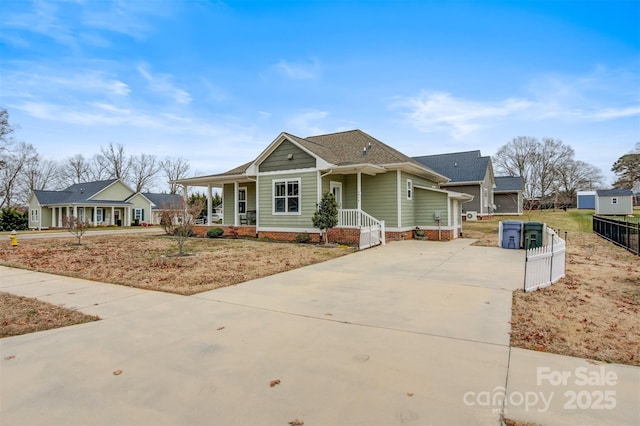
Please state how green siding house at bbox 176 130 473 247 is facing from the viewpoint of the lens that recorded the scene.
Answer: facing the viewer and to the left of the viewer

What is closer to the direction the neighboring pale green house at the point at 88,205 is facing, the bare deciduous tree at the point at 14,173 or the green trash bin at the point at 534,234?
the green trash bin

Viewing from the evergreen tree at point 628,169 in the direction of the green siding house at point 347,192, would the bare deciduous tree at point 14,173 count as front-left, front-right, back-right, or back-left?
front-right

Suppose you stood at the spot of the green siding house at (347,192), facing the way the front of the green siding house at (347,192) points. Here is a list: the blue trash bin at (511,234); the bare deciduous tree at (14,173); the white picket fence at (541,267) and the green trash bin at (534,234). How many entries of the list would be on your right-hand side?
1

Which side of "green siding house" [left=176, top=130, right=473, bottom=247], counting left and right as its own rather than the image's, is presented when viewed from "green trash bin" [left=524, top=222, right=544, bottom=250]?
left

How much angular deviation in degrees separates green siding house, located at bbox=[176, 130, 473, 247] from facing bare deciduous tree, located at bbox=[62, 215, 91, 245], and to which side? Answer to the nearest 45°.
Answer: approximately 45° to its right

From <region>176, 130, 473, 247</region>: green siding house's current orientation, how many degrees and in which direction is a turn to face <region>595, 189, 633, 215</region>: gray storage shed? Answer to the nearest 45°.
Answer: approximately 180°

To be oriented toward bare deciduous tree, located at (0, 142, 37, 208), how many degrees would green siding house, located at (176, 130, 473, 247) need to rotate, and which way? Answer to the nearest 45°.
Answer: approximately 90° to its right

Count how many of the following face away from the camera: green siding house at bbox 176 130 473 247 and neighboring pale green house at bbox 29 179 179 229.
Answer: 0

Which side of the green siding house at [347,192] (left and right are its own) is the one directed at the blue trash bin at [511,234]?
left

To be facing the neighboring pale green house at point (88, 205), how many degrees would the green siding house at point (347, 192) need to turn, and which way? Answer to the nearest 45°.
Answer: approximately 90° to its right

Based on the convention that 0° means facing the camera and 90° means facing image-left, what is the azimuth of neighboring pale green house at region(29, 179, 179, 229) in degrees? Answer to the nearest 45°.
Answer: approximately 315°

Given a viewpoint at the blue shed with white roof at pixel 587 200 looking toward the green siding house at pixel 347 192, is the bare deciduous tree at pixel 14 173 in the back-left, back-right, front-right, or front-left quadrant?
front-right

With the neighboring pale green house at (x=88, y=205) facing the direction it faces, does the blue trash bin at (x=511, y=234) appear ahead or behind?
ahead

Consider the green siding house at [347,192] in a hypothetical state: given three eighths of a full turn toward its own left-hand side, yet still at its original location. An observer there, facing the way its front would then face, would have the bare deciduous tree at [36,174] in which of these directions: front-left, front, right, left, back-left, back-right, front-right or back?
back-left
